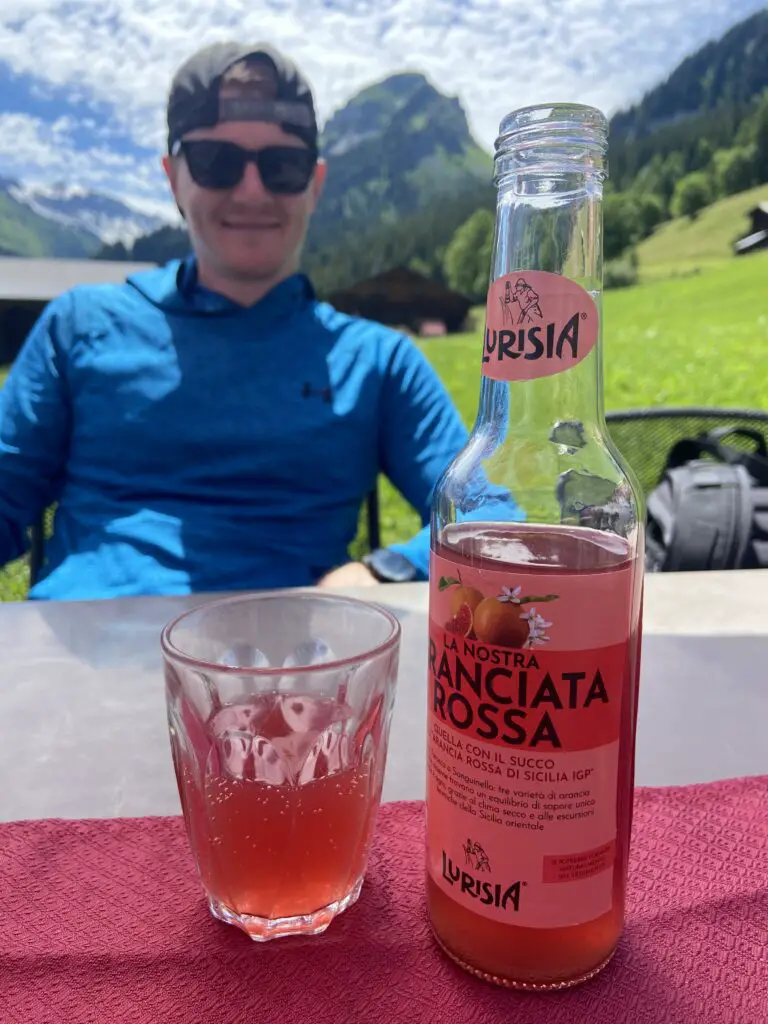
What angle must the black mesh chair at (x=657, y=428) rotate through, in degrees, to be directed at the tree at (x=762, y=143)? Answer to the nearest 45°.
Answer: approximately 180°

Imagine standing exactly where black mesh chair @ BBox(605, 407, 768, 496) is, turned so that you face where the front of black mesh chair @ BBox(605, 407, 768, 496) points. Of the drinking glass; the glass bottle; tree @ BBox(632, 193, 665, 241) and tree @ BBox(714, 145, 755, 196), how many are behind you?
2

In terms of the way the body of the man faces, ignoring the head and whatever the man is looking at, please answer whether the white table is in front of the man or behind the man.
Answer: in front

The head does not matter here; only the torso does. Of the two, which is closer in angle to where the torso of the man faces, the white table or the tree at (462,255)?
the white table

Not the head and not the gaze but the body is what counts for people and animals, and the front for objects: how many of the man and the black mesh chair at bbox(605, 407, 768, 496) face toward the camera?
2

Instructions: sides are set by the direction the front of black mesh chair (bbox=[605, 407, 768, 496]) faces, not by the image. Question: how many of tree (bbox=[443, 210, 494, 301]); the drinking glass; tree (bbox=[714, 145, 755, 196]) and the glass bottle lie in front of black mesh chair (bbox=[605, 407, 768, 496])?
2

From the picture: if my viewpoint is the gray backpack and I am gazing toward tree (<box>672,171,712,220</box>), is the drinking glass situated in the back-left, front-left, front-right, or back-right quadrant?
back-left

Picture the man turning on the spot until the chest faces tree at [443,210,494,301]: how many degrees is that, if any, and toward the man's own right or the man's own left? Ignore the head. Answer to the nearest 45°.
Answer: approximately 135° to the man's own left

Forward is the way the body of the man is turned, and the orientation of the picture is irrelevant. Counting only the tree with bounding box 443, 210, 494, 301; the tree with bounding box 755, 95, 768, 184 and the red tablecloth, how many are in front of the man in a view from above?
1

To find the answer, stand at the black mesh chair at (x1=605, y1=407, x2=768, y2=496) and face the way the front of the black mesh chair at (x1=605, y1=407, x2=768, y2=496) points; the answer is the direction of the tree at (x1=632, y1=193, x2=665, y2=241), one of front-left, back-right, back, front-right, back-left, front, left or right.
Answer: back

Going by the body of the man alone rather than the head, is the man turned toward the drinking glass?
yes

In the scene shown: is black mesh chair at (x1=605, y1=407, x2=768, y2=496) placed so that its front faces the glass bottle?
yes

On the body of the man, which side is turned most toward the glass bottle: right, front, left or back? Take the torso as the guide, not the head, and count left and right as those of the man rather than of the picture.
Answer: front

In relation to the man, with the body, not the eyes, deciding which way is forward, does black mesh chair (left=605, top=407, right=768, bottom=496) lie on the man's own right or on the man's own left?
on the man's own left

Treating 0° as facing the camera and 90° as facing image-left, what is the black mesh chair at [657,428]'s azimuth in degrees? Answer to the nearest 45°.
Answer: approximately 0°

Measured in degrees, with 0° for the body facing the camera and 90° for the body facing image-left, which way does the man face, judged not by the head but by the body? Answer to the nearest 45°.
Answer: approximately 0°

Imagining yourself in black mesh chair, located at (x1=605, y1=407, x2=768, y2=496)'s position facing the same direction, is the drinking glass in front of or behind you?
in front
